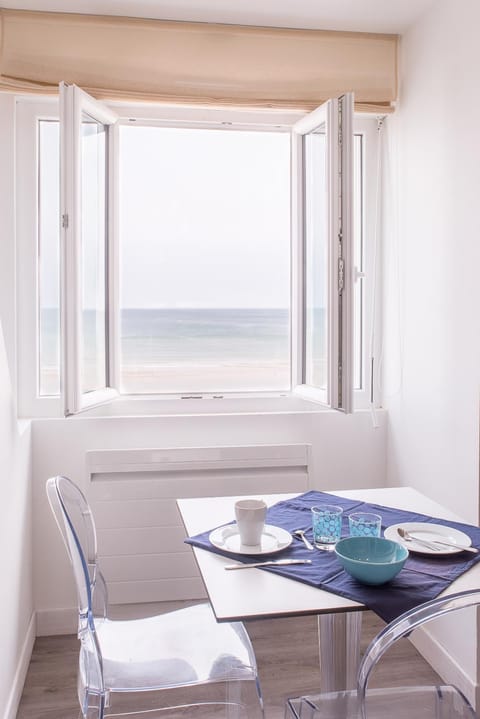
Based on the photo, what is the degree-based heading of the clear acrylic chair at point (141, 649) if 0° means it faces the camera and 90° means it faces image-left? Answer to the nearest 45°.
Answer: approximately 270°

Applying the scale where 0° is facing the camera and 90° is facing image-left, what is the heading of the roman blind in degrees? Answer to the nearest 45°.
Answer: approximately 0°

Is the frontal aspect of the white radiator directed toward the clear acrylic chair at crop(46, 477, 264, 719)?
yes

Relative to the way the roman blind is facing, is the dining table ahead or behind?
ahead

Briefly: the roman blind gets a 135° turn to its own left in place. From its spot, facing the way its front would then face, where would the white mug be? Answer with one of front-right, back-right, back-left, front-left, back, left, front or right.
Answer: back-right

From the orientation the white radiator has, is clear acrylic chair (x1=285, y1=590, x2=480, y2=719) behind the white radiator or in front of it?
in front

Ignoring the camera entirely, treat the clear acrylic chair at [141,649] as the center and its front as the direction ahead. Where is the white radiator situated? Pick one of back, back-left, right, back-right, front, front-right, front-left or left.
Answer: left

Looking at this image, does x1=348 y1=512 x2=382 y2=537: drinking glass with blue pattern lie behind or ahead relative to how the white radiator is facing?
ahead

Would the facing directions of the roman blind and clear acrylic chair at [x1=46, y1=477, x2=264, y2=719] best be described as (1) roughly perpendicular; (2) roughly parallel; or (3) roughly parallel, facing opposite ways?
roughly perpendicular

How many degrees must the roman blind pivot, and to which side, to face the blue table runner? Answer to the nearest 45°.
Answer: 0° — it already faces it

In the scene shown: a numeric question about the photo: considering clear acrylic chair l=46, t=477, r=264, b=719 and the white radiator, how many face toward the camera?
1

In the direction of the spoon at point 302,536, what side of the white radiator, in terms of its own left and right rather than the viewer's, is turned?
front
